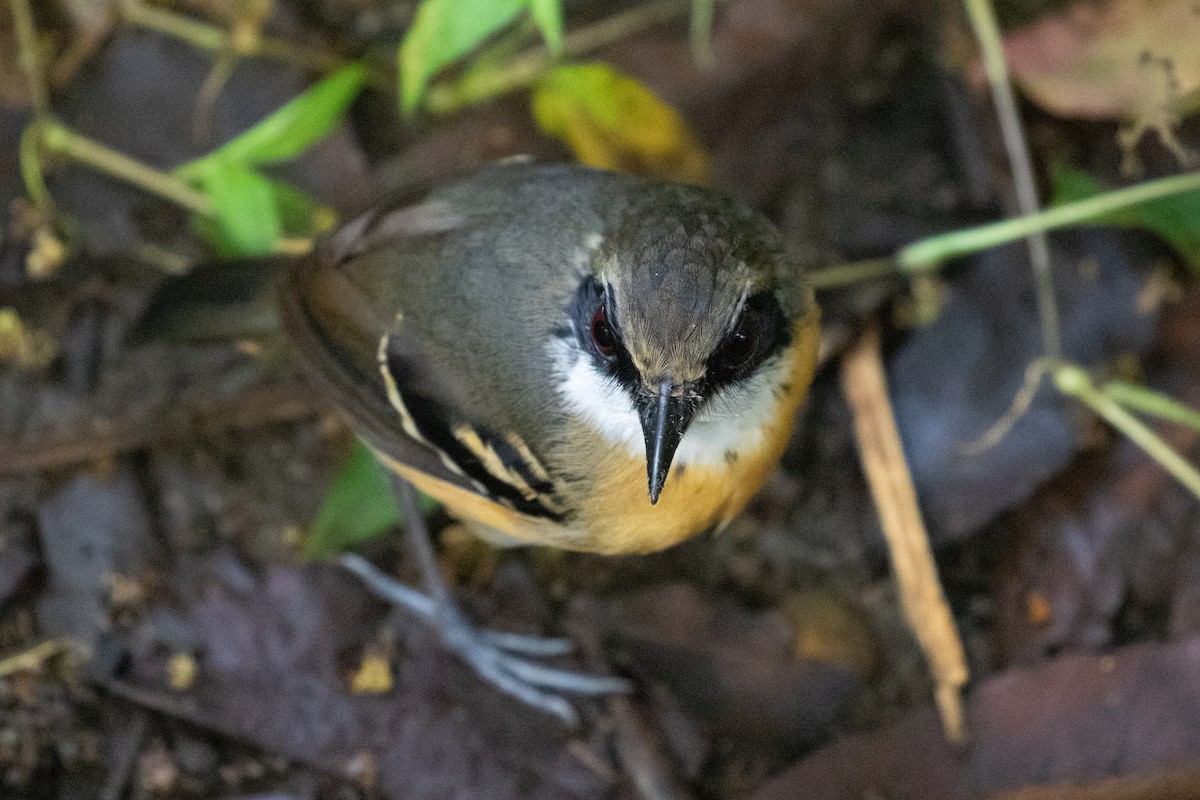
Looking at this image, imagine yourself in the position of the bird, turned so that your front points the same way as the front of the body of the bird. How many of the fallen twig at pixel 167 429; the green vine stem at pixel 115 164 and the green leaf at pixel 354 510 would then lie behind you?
3

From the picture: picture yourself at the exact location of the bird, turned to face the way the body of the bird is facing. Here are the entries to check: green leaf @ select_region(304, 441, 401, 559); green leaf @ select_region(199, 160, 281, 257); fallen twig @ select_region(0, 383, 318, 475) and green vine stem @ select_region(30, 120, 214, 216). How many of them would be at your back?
4

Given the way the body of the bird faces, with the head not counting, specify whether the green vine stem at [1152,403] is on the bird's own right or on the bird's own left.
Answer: on the bird's own left

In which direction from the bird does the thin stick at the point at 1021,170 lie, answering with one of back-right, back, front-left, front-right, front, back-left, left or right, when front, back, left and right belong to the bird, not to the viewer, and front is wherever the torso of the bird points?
left

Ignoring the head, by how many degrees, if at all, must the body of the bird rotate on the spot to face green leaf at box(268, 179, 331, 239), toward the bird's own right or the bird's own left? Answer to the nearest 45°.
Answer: approximately 180°

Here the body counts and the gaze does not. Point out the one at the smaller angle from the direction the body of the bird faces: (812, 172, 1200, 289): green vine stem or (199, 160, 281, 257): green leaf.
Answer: the green vine stem

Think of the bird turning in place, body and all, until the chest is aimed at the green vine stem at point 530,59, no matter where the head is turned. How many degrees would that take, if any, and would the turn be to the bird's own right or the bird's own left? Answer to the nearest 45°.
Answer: approximately 135° to the bird's own left

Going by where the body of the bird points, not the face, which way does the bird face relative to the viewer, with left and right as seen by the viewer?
facing the viewer and to the right of the viewer

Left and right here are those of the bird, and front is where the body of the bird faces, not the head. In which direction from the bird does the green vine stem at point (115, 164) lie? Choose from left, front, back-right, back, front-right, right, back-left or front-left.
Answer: back

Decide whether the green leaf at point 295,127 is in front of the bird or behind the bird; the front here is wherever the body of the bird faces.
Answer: behind
